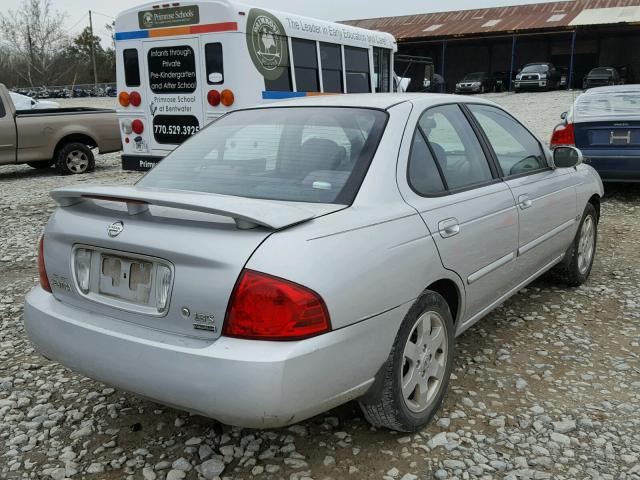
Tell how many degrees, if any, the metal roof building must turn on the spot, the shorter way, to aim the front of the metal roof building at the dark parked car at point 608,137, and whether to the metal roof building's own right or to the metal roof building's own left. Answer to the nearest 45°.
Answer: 0° — it already faces it

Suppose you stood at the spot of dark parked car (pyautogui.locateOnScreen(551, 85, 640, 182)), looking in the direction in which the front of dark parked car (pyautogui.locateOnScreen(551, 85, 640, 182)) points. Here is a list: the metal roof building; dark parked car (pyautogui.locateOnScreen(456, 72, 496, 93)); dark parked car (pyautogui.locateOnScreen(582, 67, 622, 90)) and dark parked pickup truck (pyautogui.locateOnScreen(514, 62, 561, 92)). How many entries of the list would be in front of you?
4

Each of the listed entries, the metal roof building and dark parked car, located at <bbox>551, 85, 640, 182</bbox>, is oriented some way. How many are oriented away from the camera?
1

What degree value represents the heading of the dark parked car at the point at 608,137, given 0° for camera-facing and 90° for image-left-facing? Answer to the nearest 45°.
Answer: approximately 180°

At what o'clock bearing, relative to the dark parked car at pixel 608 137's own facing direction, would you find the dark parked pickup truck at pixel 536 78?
the dark parked pickup truck at pixel 536 78 is roughly at 12 o'clock from the dark parked car at pixel 608 137.

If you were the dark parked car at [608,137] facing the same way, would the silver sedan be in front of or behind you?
behind

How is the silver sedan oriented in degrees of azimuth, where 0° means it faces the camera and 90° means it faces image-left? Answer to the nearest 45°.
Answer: approximately 225°

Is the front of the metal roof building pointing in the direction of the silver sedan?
yes

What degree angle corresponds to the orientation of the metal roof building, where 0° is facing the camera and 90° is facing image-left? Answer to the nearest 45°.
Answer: approximately 0°

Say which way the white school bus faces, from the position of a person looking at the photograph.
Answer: facing away from the viewer and to the right of the viewer

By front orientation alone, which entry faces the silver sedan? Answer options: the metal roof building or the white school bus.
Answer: the metal roof building

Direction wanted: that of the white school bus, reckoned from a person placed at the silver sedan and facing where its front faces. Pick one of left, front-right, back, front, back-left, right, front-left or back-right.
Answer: front-left

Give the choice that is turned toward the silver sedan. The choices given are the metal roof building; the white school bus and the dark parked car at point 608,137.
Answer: the metal roof building

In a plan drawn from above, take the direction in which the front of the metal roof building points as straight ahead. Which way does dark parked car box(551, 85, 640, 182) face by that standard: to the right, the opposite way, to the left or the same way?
the opposite way

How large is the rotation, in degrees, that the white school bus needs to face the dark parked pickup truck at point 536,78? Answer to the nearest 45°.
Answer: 0° — it already faces it

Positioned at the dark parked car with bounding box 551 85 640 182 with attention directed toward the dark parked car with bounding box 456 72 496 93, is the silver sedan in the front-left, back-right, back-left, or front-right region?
back-left
